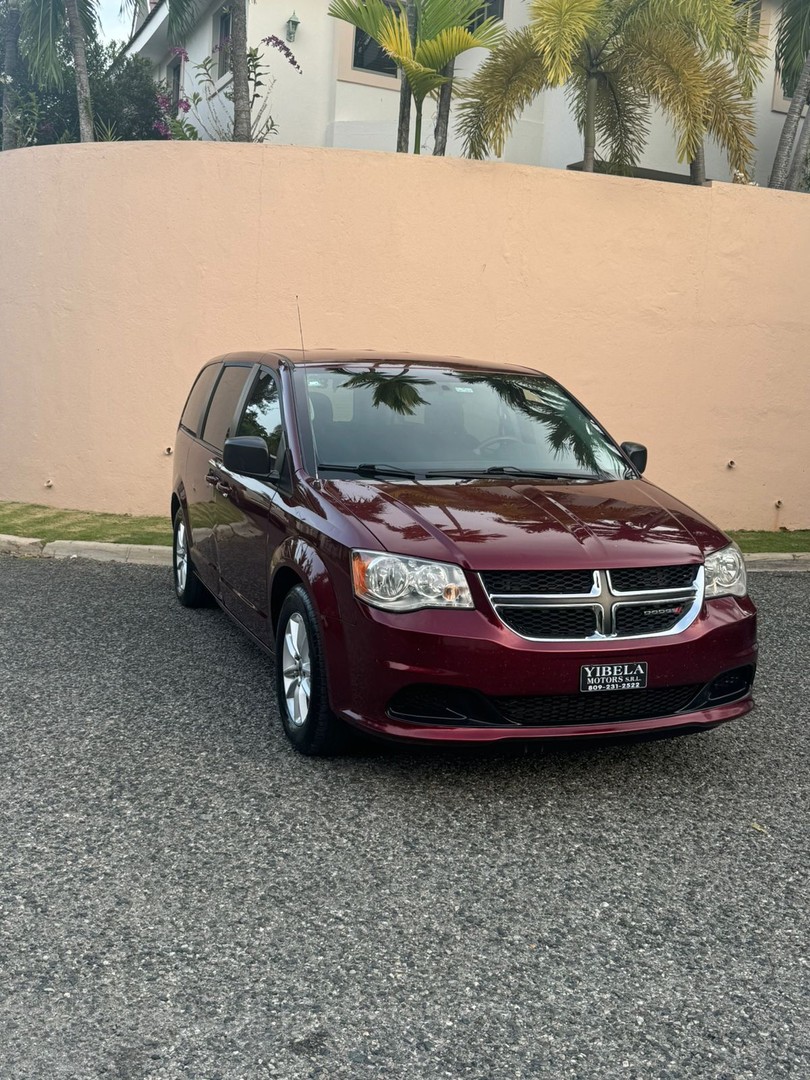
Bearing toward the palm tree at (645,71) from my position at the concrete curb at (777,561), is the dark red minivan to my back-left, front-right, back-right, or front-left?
back-left

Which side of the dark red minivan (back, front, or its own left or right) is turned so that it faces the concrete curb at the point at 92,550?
back

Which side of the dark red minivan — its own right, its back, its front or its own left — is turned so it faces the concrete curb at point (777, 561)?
left

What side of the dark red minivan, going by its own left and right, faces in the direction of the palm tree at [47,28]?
back

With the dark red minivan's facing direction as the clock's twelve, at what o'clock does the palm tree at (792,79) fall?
The palm tree is roughly at 8 o'clock from the dark red minivan.

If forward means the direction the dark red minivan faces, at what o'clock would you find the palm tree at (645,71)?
The palm tree is roughly at 8 o'clock from the dark red minivan.

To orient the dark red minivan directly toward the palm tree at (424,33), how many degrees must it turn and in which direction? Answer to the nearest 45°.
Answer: approximately 135° to its left

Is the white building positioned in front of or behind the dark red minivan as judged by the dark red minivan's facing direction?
behind

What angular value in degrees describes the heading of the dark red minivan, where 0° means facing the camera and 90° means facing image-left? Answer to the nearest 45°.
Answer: approximately 315°

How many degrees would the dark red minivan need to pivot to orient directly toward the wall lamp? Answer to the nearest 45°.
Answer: approximately 135° to its left
